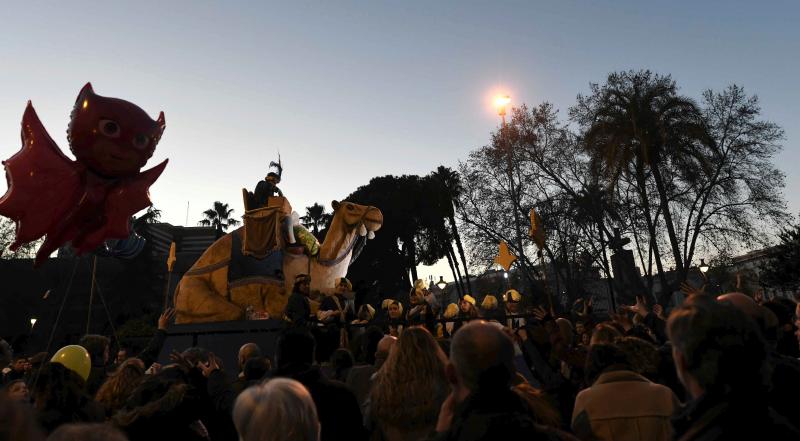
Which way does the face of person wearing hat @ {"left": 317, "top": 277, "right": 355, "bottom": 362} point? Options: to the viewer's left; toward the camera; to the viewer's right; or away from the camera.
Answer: toward the camera

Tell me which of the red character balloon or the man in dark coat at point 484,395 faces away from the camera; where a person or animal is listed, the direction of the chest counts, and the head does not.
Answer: the man in dark coat

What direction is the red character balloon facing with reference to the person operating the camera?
facing the viewer and to the right of the viewer

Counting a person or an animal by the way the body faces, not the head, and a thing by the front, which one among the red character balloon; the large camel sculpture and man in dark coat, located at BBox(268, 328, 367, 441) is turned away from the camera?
the man in dark coat

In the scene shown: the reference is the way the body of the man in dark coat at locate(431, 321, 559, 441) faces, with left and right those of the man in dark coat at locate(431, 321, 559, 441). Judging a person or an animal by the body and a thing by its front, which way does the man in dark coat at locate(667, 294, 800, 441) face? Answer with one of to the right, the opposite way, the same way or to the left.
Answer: the same way

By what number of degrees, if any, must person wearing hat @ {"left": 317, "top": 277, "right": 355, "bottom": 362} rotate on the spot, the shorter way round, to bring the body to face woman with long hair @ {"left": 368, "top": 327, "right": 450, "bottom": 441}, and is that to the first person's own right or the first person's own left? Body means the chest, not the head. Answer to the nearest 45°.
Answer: approximately 45° to the first person's own right

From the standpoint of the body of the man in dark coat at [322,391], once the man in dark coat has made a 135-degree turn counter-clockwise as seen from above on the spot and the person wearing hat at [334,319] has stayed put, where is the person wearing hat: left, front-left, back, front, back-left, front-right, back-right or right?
back-right

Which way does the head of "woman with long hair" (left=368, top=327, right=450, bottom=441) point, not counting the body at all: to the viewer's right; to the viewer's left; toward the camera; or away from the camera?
away from the camera

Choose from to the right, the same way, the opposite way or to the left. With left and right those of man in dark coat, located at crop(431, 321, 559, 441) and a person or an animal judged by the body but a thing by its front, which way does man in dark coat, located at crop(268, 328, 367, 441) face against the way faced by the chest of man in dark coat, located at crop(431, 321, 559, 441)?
the same way

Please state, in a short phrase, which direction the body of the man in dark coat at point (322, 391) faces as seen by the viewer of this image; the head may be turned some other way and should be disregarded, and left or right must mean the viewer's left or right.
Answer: facing away from the viewer

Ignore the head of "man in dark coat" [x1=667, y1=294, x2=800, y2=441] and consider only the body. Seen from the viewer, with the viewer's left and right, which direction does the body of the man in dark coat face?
facing away from the viewer and to the left of the viewer

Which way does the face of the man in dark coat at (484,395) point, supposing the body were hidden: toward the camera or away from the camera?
away from the camera

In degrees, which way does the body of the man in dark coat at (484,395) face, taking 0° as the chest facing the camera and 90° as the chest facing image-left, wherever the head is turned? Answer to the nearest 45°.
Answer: approximately 180°

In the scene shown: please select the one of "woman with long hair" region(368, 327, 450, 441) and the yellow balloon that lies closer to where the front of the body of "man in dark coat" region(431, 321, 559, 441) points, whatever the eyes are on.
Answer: the woman with long hair

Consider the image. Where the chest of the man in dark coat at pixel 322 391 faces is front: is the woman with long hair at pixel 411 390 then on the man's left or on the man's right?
on the man's right

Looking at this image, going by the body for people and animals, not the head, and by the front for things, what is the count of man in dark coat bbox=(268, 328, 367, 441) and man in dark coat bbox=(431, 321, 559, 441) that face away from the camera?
2

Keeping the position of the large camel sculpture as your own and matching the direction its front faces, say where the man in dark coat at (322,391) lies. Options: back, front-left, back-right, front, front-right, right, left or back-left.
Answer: right
